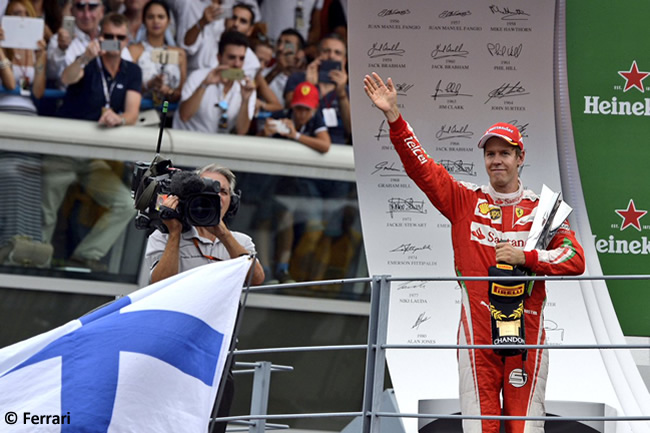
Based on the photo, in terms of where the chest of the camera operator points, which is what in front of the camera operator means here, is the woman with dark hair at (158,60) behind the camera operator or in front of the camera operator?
behind

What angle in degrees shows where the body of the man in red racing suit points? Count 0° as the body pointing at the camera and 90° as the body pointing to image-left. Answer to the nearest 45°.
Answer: approximately 0°

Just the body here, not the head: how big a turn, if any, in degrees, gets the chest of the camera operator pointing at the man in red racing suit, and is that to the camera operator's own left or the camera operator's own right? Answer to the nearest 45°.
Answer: approximately 90° to the camera operator's own left

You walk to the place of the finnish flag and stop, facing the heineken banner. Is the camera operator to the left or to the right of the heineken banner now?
left

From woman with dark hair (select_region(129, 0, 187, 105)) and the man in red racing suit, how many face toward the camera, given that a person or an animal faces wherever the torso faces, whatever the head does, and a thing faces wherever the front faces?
2

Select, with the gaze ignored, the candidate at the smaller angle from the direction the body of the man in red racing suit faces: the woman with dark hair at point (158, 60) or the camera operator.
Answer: the camera operator

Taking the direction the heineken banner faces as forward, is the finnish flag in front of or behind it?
in front

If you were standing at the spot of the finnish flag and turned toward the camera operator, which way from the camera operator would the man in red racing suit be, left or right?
right

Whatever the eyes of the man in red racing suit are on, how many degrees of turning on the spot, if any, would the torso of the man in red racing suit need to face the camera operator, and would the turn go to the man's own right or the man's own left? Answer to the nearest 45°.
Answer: approximately 90° to the man's own right

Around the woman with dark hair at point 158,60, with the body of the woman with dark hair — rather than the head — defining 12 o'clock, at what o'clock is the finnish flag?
The finnish flag is roughly at 12 o'clock from the woman with dark hair.

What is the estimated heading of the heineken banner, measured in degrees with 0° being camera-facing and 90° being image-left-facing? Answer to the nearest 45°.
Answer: approximately 0°
